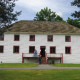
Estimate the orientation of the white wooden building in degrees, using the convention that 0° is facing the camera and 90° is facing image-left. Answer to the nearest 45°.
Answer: approximately 0°
